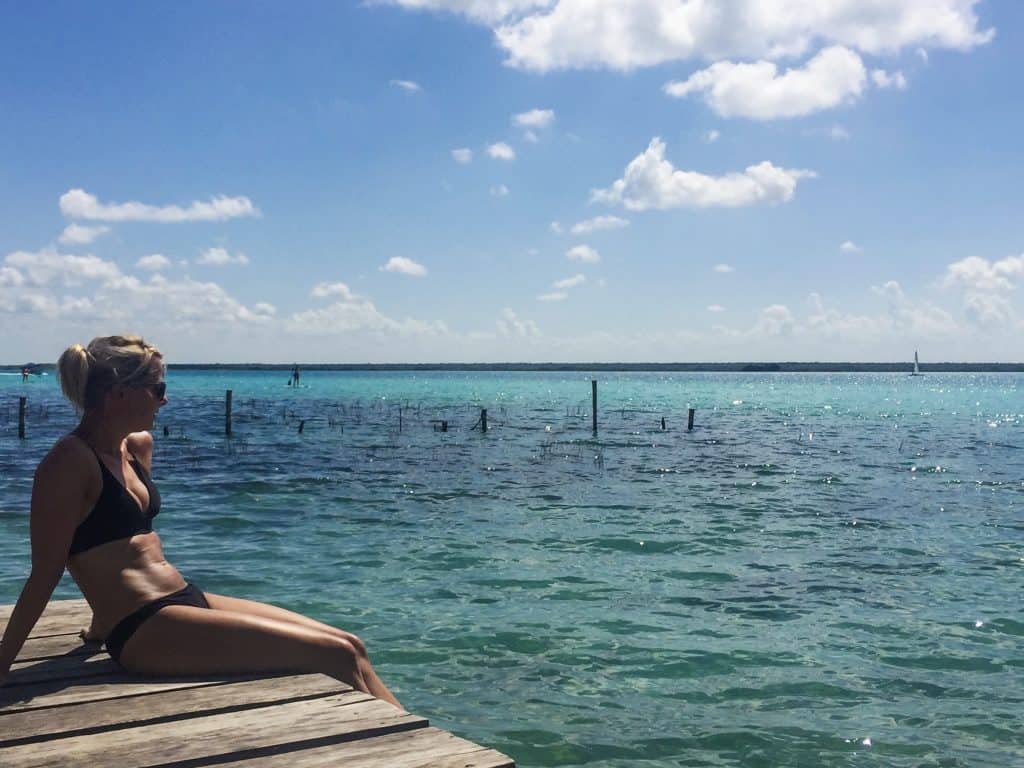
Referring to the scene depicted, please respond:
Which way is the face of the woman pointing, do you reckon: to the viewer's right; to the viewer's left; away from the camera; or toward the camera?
to the viewer's right

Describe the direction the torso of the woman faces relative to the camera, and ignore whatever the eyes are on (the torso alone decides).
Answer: to the viewer's right
